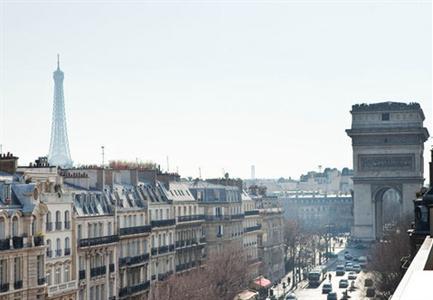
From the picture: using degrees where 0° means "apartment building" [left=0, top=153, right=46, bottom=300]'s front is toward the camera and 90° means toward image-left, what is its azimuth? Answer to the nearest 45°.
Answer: approximately 315°
